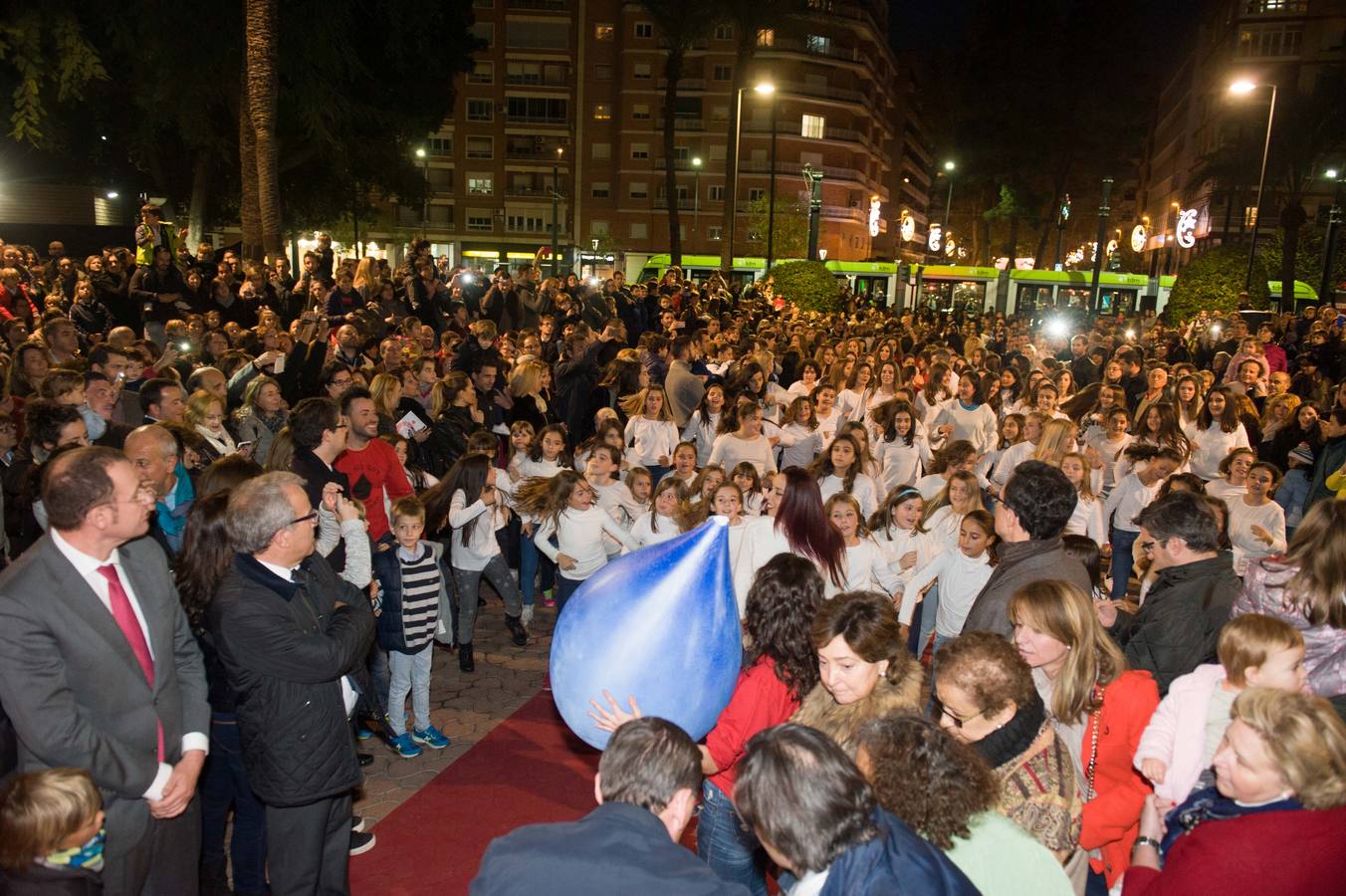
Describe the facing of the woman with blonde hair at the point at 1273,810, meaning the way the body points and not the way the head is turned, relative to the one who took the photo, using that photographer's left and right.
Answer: facing to the left of the viewer

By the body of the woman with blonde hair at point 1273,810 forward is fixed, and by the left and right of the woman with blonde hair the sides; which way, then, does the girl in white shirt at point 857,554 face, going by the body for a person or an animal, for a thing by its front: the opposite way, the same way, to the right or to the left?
to the left

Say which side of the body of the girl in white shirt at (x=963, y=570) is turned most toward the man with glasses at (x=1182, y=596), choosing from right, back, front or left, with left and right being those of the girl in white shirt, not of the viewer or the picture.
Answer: left

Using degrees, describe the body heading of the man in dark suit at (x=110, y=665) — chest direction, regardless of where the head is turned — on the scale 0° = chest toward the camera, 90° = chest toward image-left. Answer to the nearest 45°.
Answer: approximately 315°

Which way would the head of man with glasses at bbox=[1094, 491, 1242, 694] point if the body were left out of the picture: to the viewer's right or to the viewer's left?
to the viewer's left

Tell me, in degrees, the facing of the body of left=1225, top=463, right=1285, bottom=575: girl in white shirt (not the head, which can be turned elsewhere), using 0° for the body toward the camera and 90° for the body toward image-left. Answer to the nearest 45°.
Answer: approximately 45°

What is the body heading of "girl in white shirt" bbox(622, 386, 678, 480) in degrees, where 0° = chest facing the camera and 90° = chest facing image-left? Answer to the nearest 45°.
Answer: approximately 0°

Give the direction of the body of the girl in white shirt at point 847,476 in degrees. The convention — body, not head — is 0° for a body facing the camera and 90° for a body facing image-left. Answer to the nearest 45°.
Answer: approximately 45°

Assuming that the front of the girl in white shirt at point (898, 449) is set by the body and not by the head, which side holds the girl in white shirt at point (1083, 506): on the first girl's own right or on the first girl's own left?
on the first girl's own left

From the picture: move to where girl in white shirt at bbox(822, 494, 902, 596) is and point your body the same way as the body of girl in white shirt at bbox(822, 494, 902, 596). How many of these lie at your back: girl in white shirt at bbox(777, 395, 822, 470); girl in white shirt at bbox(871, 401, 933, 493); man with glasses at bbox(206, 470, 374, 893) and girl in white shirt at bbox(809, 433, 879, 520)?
3

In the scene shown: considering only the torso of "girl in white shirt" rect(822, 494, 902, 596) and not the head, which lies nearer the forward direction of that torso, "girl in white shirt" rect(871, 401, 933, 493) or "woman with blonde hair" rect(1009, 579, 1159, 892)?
the woman with blonde hair

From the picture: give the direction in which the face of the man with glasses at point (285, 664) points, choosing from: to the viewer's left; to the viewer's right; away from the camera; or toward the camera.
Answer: to the viewer's right

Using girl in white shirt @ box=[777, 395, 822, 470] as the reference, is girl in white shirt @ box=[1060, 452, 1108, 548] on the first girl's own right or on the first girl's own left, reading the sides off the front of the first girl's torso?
on the first girl's own left

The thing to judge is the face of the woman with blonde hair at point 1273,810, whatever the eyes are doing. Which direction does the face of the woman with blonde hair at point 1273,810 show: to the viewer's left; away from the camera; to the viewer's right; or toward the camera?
to the viewer's left
